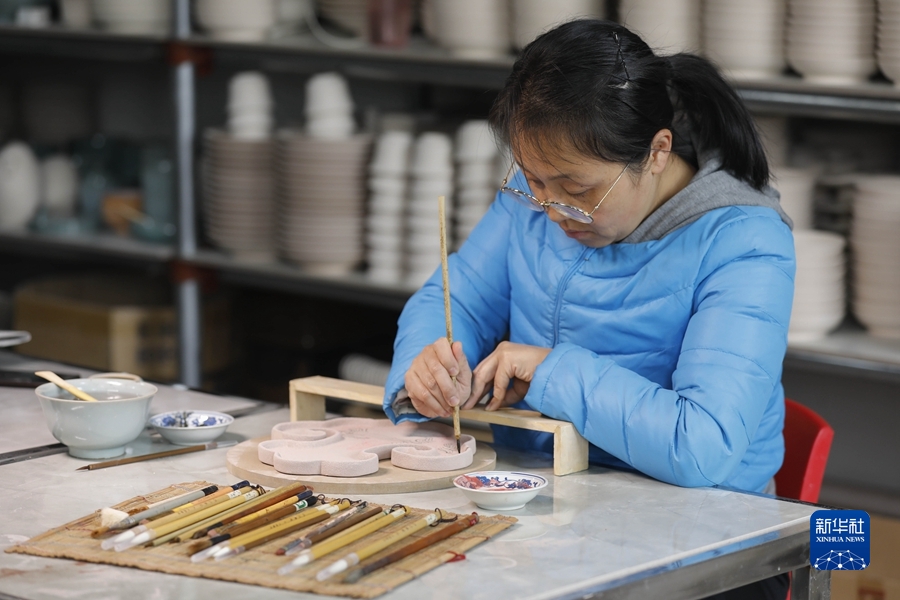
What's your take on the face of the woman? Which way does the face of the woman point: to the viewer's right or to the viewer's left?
to the viewer's left

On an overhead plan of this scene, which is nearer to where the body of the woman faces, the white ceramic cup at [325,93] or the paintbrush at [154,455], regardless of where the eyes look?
the paintbrush

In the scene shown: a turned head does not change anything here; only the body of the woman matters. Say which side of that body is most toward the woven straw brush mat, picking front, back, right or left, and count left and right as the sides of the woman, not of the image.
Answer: front

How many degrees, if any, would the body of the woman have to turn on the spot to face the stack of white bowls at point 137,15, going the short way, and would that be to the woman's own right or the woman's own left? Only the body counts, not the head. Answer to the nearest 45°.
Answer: approximately 90° to the woman's own right

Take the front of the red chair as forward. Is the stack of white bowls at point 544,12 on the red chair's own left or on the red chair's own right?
on the red chair's own right

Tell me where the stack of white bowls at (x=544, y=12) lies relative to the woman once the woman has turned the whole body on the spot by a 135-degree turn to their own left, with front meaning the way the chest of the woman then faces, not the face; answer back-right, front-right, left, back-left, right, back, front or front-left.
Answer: left

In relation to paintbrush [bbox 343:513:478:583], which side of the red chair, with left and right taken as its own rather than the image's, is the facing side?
front

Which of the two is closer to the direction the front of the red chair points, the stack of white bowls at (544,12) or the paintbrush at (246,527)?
the paintbrush

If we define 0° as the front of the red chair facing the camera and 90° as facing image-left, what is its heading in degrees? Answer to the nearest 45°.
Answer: approximately 45°

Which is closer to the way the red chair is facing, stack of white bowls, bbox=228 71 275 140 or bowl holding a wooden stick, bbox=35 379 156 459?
the bowl holding a wooden stick

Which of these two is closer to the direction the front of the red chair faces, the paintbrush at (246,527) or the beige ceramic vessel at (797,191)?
the paintbrush
